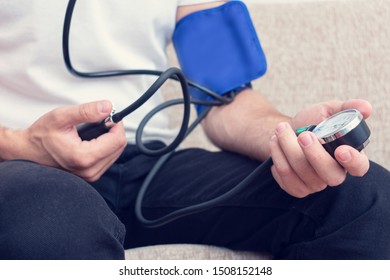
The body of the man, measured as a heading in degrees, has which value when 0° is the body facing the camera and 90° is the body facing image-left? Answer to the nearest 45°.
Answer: approximately 315°
